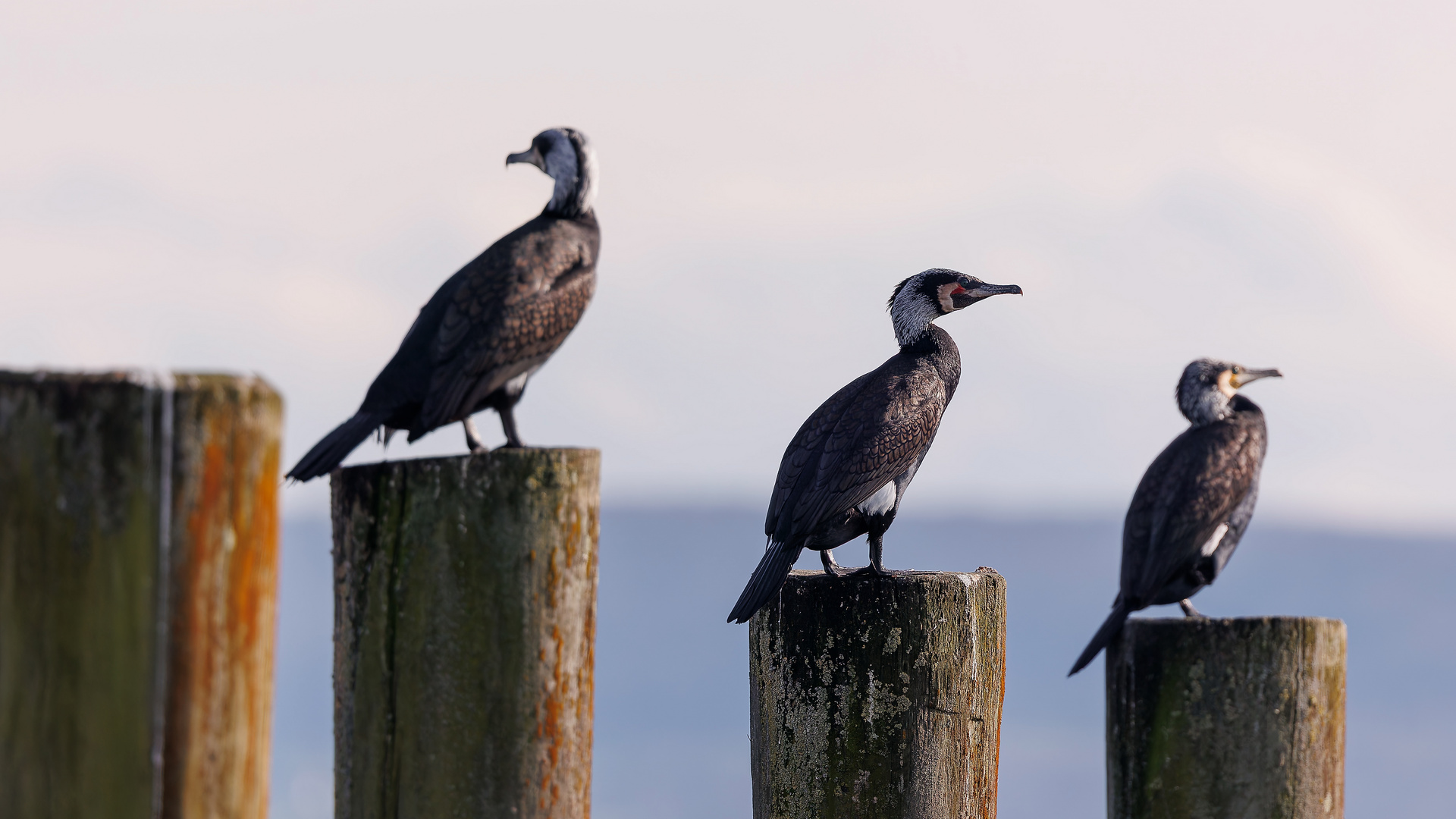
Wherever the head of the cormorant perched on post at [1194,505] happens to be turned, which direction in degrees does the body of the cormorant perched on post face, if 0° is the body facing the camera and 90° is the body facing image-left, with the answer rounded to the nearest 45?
approximately 270°

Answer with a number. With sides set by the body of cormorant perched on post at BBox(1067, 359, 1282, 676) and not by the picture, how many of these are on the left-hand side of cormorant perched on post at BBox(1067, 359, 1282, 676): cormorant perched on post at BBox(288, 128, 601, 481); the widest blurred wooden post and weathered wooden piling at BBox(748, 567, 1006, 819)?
0

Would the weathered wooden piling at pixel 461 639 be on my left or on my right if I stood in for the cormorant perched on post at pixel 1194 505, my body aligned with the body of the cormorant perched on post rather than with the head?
on my right

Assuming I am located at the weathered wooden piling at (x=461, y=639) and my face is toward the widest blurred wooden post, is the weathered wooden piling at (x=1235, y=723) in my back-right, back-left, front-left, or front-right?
back-left

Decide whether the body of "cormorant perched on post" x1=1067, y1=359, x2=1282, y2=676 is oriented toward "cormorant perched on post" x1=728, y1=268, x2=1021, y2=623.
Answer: no

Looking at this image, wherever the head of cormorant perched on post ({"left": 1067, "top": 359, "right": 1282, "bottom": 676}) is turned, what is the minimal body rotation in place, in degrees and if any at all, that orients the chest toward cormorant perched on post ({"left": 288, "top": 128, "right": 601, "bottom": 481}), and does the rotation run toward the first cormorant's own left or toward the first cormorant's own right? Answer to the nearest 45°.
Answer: approximately 135° to the first cormorant's own right

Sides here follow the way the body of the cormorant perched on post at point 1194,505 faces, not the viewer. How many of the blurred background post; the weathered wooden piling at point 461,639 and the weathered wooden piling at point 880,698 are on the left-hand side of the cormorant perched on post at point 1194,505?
0
